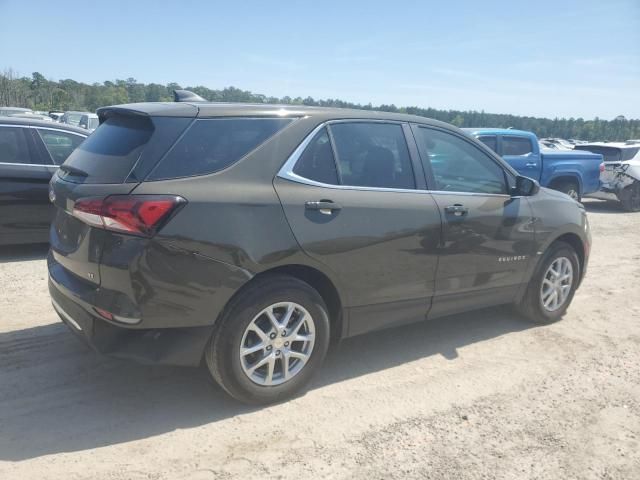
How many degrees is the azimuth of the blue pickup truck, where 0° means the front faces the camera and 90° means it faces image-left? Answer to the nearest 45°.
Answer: approximately 90°

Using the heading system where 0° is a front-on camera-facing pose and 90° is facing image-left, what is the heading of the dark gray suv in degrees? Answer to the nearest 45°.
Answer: approximately 225°

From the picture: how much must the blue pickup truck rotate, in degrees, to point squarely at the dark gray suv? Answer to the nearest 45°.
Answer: approximately 90° to its left

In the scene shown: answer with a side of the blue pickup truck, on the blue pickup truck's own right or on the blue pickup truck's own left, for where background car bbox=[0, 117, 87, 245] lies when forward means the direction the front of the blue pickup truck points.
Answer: on the blue pickup truck's own left

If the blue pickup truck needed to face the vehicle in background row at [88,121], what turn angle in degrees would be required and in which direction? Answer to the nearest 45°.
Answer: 0° — it already faces it

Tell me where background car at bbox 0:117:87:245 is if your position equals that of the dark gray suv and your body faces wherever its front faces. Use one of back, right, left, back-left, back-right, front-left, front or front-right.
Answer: left

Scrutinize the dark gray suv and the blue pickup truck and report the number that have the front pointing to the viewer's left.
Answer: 1

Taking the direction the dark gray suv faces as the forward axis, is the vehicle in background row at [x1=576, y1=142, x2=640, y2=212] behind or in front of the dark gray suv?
in front

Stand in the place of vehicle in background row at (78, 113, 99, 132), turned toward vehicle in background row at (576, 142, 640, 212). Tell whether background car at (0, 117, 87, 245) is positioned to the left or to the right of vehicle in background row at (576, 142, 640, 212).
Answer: right
